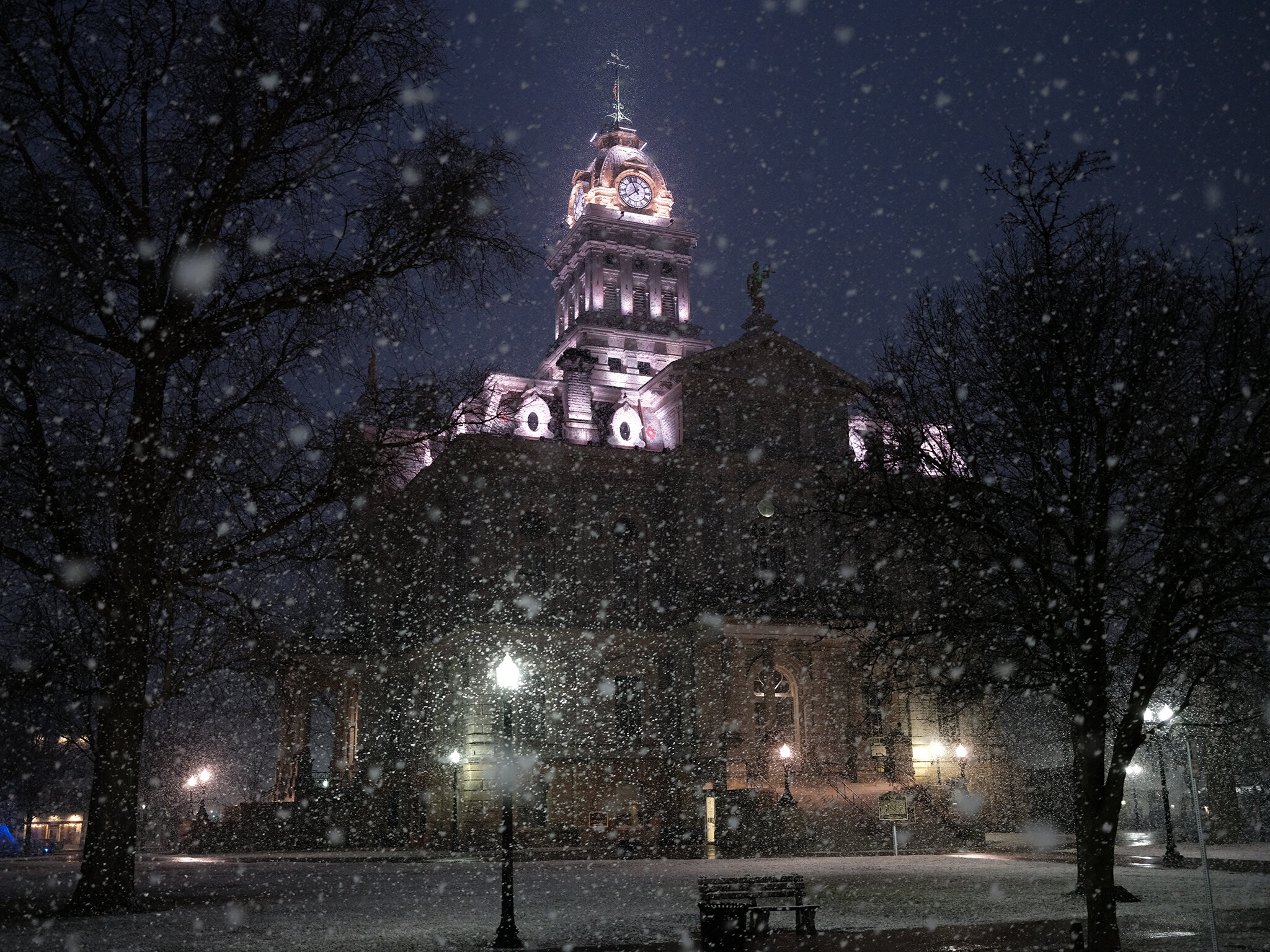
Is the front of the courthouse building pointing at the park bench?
yes

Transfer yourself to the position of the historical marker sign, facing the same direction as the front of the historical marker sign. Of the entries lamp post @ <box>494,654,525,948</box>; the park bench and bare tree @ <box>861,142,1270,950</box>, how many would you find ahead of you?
3

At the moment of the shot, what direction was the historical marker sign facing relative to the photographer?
facing the viewer

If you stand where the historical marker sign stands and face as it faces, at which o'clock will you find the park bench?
The park bench is roughly at 12 o'clock from the historical marker sign.

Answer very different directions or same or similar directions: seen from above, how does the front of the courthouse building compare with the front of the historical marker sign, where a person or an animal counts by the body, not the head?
same or similar directions

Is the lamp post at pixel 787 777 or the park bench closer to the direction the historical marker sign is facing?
the park bench

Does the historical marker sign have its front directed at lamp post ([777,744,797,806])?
no

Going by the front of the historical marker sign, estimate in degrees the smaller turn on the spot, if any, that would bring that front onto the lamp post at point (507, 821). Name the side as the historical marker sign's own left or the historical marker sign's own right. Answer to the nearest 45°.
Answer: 0° — it already faces it

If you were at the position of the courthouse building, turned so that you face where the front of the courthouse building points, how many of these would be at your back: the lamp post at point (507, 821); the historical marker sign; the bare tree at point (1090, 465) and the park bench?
0

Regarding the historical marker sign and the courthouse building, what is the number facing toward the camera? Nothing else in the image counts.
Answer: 2

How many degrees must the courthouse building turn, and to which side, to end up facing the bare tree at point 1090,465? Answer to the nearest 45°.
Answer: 0° — it already faces it

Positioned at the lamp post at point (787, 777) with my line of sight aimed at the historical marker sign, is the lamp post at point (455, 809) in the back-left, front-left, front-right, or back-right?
back-right

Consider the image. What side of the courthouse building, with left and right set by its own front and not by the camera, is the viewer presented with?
front

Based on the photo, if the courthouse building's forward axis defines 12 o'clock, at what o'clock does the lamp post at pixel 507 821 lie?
The lamp post is roughly at 12 o'clock from the courthouse building.

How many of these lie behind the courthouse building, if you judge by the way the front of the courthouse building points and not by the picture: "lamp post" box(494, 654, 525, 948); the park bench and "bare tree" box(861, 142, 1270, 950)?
0
